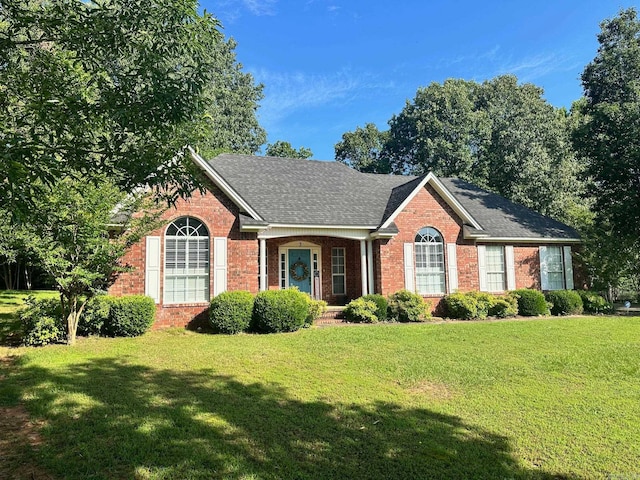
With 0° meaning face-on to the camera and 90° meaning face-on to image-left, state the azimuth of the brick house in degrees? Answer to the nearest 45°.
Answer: approximately 0°

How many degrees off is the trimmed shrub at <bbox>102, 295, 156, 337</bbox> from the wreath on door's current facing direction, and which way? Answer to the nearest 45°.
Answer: approximately 45° to its right

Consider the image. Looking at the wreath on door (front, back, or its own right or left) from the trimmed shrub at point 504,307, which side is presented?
left

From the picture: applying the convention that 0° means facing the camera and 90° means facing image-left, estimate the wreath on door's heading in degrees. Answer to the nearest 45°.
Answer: approximately 0°

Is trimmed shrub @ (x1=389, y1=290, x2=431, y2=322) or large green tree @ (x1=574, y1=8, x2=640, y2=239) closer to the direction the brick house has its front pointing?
the trimmed shrub

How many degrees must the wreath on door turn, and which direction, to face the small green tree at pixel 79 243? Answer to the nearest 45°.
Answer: approximately 45° to its right

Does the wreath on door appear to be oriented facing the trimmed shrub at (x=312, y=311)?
yes

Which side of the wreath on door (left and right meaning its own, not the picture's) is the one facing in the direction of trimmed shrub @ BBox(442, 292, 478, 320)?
left

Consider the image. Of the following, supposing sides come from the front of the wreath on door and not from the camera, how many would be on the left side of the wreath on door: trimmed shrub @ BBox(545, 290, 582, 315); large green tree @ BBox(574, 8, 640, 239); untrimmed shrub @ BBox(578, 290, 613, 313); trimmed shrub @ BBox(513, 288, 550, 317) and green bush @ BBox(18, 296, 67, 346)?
4

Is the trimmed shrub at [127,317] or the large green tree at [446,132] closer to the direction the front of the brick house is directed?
the trimmed shrub

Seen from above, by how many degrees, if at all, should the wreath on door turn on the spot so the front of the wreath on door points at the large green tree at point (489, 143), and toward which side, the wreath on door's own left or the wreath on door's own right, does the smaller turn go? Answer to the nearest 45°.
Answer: approximately 135° to the wreath on door's own left
